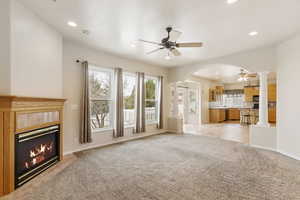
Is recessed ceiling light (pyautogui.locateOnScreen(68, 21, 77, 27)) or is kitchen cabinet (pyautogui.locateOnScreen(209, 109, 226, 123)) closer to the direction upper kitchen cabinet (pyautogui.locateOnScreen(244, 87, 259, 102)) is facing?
the recessed ceiling light

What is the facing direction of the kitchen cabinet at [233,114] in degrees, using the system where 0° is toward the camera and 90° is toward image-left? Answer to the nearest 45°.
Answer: approximately 0°

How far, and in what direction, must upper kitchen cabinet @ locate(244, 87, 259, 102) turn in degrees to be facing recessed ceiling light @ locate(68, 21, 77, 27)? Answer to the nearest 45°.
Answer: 0° — it already faces it

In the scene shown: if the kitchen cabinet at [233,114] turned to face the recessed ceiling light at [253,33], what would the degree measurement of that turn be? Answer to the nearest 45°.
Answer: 0° — it already faces it

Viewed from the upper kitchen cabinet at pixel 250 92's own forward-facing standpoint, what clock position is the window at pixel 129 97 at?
The window is roughly at 1 o'clock from the upper kitchen cabinet.

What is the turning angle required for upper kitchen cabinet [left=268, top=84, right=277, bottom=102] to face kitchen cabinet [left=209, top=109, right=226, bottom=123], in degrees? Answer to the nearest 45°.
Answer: approximately 90° to its right

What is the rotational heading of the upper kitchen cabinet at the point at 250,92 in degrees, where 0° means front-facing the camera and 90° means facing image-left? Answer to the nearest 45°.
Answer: approximately 0°
